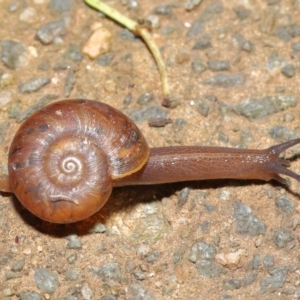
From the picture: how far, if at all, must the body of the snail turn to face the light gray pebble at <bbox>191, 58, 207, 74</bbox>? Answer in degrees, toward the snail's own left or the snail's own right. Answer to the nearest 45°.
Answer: approximately 45° to the snail's own left

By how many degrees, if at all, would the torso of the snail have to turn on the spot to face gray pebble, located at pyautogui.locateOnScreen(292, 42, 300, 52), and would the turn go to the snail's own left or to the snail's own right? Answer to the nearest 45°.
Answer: approximately 45° to the snail's own left

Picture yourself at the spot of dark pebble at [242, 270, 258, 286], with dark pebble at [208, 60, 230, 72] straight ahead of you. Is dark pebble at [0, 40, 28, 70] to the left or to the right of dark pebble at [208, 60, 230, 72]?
left

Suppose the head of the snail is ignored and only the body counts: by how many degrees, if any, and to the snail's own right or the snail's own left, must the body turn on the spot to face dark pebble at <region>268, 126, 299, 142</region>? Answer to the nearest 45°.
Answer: approximately 45° to the snail's own left

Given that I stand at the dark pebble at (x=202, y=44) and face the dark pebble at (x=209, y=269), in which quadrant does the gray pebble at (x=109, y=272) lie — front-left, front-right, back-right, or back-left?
front-right

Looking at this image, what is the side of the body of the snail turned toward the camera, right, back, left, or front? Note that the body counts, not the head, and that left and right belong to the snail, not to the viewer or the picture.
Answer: right

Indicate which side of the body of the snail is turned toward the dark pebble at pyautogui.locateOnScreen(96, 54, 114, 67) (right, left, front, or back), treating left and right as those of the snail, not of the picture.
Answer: left

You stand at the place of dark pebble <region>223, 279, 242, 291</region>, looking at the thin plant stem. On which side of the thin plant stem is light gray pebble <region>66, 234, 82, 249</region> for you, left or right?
left

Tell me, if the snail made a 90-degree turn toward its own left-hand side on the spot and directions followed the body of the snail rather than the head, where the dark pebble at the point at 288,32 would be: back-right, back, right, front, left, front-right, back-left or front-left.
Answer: front-right

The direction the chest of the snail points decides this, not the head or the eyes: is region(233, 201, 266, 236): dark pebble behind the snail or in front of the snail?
in front

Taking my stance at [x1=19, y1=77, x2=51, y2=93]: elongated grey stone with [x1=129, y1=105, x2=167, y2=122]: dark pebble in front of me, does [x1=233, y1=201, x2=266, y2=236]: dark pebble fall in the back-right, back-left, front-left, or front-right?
front-right

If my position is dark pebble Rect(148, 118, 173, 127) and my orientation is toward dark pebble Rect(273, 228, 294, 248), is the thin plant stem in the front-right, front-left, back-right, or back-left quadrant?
back-left

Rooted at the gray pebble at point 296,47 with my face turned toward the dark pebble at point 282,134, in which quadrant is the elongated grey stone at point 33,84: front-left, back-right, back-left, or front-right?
front-right

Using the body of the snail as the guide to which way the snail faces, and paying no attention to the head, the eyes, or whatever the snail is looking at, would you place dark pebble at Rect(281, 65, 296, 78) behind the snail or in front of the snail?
in front

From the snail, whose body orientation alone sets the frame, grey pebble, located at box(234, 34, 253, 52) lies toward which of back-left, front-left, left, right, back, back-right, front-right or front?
front-left

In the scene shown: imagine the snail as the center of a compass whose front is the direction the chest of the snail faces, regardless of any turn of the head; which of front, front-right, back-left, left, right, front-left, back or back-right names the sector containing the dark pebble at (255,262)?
front
